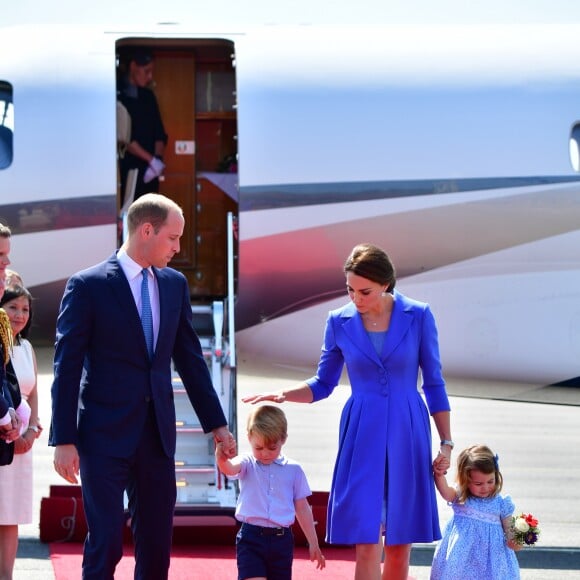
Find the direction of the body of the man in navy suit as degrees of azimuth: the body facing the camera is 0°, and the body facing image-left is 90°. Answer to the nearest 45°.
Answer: approximately 315°

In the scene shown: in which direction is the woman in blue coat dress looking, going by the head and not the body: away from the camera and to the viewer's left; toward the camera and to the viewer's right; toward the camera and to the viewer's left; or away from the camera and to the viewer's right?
toward the camera and to the viewer's left

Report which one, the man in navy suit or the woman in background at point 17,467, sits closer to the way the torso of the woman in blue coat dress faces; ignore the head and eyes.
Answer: the man in navy suit

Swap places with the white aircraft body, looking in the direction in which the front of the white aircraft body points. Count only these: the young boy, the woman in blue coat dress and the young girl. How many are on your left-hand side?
3

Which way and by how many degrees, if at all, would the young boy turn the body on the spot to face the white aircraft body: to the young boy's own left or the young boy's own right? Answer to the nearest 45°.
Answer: approximately 180°

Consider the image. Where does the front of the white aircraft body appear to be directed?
to the viewer's left

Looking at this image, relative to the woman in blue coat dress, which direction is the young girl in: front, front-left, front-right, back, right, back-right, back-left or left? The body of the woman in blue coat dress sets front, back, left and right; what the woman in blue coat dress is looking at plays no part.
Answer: back-left

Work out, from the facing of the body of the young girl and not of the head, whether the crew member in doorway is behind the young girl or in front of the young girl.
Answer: behind

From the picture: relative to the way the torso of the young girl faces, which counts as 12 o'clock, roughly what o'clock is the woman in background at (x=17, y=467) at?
The woman in background is roughly at 3 o'clock from the young girl.

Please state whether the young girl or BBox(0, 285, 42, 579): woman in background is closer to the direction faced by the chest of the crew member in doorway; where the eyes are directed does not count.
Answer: the young girl
